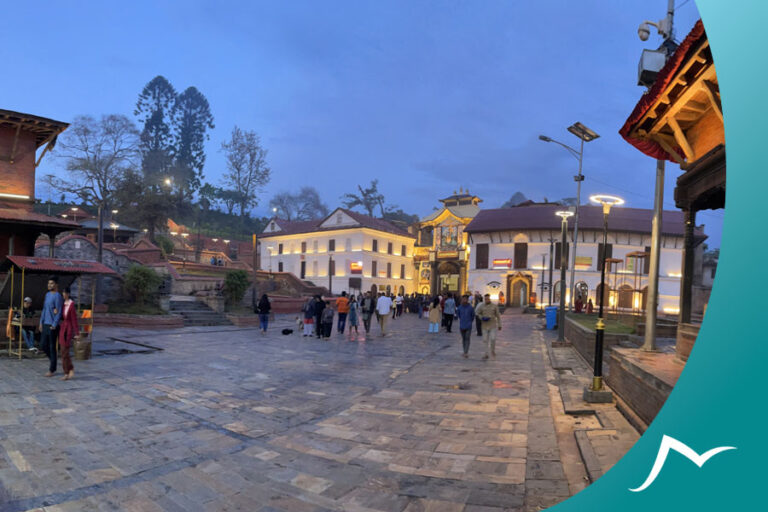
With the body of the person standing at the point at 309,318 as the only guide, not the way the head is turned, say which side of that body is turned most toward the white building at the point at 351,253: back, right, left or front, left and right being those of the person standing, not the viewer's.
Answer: front

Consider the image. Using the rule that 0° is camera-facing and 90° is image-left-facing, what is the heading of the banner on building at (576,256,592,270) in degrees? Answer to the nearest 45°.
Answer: approximately 0°

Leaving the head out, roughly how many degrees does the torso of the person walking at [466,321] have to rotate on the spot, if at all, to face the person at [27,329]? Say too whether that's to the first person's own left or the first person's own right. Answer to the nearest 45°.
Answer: approximately 90° to the first person's own right

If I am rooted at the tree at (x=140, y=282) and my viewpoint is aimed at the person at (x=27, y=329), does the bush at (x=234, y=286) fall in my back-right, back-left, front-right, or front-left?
back-left

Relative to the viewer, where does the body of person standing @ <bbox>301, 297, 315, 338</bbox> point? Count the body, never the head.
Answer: away from the camera

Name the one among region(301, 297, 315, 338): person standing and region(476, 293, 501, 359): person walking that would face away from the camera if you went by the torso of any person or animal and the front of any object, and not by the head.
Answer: region(301, 297, 315, 338): person standing

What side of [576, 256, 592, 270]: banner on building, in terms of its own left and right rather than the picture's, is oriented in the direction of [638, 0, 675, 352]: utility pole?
front

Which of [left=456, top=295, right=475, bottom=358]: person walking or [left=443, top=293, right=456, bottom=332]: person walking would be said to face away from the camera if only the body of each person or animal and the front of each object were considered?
[left=443, top=293, right=456, bottom=332]: person walking
